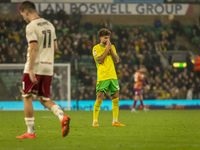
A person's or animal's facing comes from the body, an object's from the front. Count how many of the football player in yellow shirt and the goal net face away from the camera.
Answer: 0

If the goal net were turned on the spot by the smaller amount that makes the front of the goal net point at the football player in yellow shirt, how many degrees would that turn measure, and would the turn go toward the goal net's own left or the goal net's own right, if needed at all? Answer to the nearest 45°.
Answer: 0° — it already faces them

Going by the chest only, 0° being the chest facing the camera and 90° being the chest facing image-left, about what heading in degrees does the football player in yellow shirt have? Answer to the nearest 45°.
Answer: approximately 315°

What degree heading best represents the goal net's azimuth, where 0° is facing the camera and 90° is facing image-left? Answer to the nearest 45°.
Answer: approximately 0°

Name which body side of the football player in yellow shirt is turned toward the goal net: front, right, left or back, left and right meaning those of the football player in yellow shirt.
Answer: back
